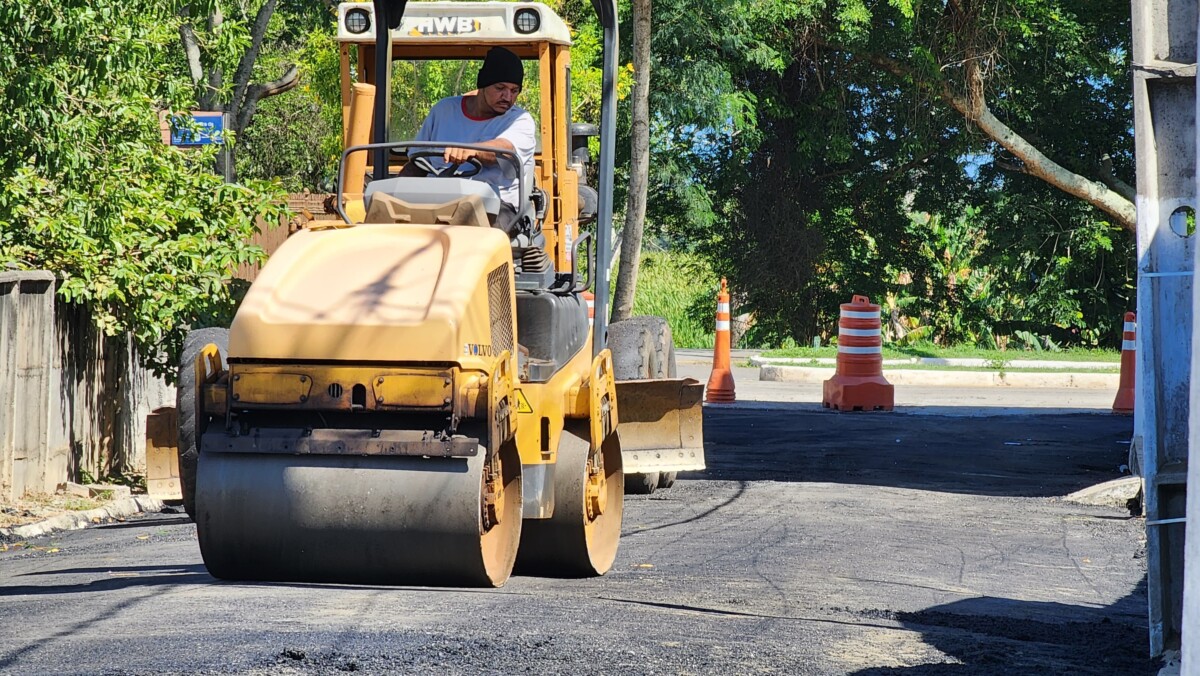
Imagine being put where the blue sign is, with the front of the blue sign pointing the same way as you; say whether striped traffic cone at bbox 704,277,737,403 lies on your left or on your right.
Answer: on your left

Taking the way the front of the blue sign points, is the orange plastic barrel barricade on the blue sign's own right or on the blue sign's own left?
on the blue sign's own left

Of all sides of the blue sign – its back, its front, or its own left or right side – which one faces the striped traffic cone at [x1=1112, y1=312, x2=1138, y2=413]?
left

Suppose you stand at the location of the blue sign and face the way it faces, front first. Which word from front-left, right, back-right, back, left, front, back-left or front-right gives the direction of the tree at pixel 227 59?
back

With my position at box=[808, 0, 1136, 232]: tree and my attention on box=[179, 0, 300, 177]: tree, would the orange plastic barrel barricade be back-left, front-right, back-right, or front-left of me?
front-left

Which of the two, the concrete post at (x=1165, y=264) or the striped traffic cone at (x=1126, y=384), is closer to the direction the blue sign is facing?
the concrete post

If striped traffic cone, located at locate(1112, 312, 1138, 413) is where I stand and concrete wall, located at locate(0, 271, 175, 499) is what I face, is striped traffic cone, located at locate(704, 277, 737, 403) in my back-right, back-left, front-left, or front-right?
front-right

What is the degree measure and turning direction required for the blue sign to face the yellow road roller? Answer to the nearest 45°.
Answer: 0° — it already faces it

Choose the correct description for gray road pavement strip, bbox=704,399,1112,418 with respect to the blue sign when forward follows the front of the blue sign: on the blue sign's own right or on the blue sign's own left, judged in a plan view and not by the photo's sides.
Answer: on the blue sign's own left

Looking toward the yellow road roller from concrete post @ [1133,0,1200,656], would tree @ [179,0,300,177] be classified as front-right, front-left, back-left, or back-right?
front-right

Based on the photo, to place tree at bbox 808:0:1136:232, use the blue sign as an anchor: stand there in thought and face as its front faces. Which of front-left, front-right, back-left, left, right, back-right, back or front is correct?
back-left

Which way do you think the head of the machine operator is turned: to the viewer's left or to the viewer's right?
to the viewer's right

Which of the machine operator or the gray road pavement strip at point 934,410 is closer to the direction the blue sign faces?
the machine operator

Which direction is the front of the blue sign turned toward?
toward the camera

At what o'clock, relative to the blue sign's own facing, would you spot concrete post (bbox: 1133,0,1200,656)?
The concrete post is roughly at 11 o'clock from the blue sign.
